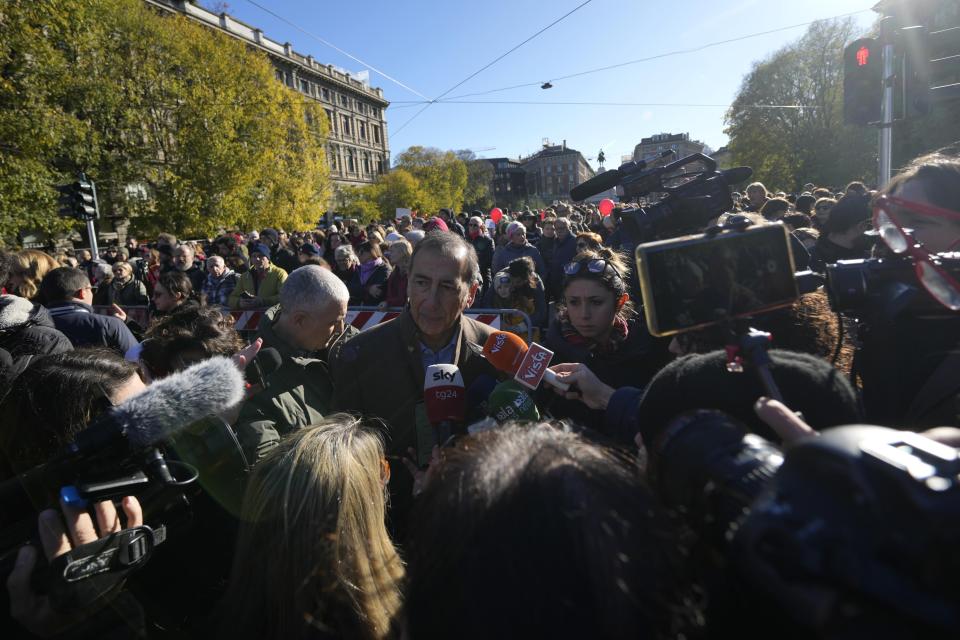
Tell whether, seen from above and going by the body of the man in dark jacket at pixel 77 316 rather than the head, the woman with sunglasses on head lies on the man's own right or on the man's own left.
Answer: on the man's own right

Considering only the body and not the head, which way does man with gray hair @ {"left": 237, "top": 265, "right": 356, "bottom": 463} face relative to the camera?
to the viewer's right

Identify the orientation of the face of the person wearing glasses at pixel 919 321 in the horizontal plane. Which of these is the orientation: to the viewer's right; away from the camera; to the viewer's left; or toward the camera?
to the viewer's left

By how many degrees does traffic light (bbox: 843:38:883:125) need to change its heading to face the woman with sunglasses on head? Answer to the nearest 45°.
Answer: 0° — it already faces them

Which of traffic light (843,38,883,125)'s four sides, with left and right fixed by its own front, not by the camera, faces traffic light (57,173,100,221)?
right

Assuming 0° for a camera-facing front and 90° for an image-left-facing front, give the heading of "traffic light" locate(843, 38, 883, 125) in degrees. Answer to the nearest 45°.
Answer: approximately 0°

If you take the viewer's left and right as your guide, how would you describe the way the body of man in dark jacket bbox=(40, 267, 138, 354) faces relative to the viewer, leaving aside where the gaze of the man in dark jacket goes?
facing away from the viewer and to the right of the viewer

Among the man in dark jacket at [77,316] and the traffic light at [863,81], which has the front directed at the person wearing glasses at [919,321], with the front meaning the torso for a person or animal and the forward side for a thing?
the traffic light

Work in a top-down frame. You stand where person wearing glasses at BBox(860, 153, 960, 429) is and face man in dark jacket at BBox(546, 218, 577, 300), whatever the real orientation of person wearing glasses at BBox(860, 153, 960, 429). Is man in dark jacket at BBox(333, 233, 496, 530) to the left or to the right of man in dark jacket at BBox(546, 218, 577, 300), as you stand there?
left

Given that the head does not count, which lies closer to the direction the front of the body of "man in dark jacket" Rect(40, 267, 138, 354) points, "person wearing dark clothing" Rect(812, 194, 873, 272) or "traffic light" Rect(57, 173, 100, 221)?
the traffic light

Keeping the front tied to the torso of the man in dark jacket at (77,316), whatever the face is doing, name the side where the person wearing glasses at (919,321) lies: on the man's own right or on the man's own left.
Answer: on the man's own right
